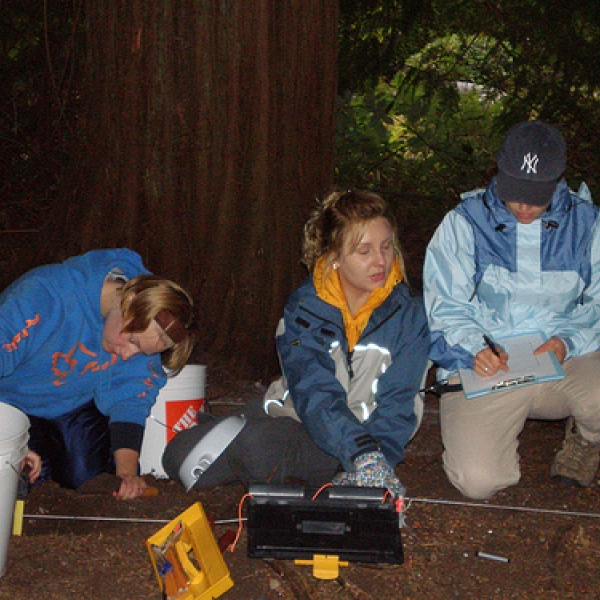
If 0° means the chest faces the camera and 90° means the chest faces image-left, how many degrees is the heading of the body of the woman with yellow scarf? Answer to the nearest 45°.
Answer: approximately 0°

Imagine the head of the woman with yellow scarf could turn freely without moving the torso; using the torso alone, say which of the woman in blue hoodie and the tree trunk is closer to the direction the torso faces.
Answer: the woman in blue hoodie

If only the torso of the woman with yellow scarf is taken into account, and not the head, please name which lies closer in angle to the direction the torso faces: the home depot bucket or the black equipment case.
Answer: the black equipment case

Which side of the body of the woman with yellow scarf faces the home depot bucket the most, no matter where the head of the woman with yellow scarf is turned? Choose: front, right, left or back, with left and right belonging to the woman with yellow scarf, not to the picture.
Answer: right

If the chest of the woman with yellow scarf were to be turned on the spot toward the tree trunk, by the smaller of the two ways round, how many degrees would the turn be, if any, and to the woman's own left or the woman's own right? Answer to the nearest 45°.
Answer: approximately 135° to the woman's own right

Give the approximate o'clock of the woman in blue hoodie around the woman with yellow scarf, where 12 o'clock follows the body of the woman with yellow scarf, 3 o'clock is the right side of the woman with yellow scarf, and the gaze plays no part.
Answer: The woman in blue hoodie is roughly at 3 o'clock from the woman with yellow scarf.

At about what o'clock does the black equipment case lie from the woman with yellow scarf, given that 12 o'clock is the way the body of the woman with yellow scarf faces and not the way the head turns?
The black equipment case is roughly at 12 o'clock from the woman with yellow scarf.
